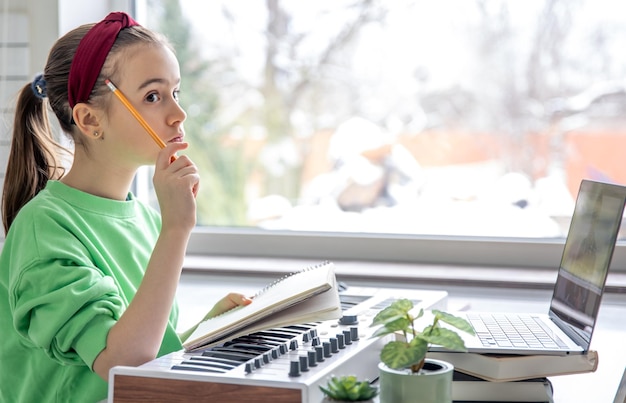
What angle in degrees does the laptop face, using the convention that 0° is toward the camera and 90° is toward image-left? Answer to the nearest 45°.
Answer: approximately 90°

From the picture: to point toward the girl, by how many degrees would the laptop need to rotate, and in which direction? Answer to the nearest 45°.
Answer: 0° — it already faces them
